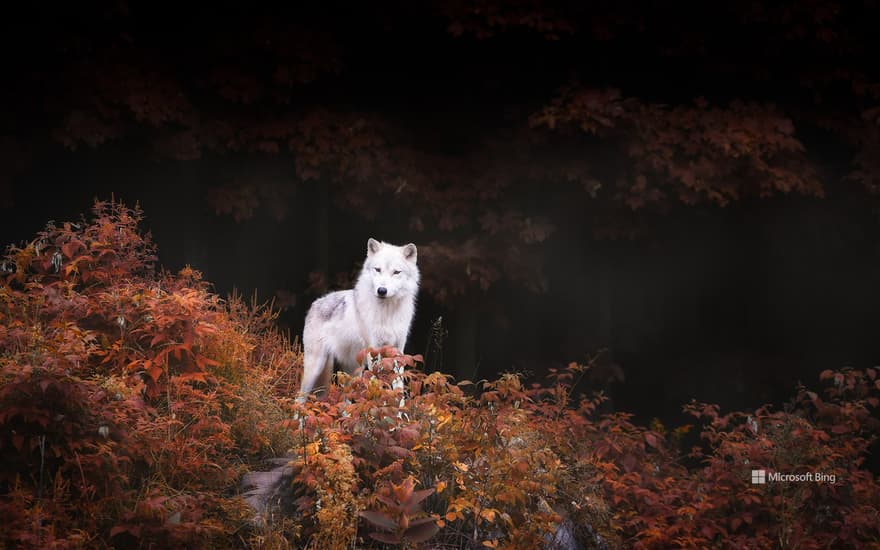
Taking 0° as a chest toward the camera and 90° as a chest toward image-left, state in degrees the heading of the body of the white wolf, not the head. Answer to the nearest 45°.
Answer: approximately 315°

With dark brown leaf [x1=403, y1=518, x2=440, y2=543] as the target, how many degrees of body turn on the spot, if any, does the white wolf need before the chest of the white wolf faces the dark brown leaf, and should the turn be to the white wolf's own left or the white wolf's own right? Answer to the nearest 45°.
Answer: approximately 45° to the white wolf's own right
